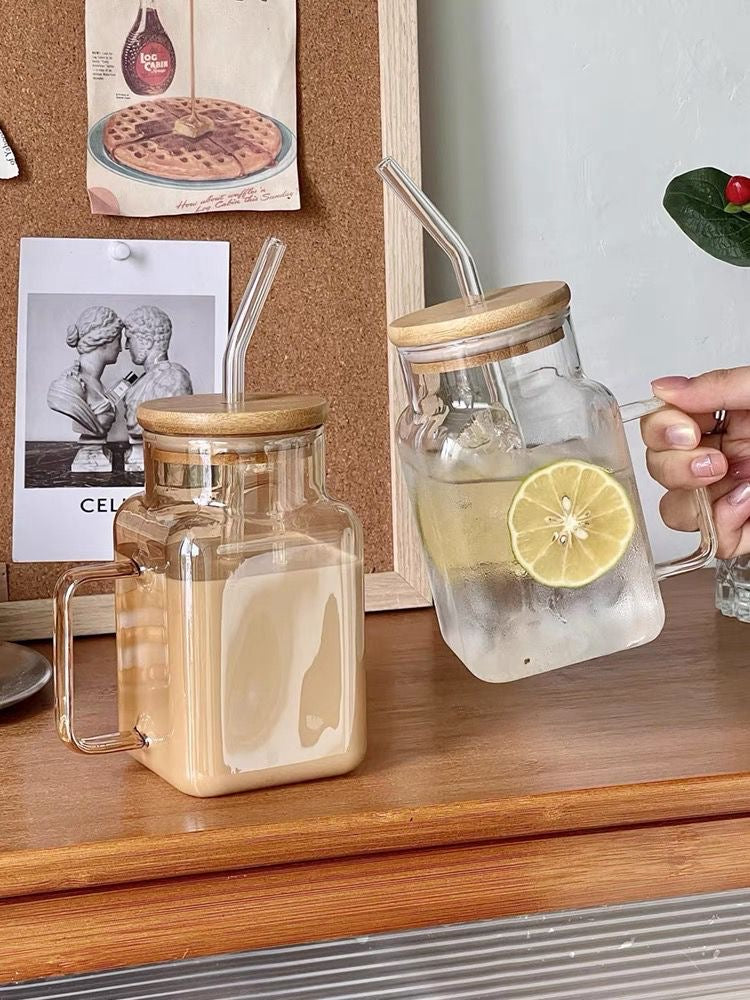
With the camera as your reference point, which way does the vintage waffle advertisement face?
facing the viewer

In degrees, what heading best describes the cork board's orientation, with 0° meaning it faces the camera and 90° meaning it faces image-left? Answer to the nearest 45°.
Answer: approximately 0°
